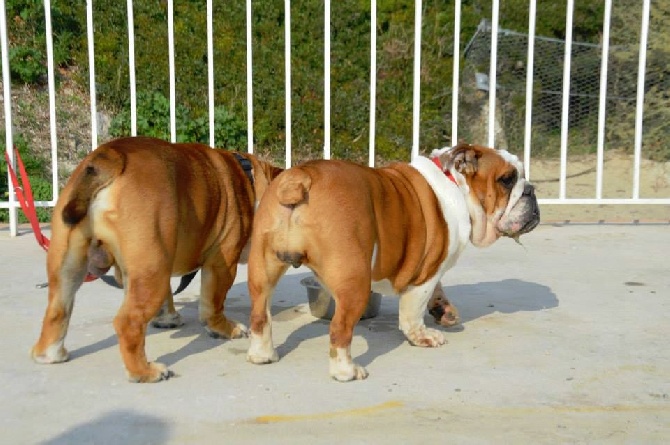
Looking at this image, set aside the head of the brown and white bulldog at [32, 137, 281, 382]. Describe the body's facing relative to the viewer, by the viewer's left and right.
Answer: facing away from the viewer and to the right of the viewer

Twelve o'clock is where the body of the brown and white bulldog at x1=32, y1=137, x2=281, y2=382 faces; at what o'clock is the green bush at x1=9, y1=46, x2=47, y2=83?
The green bush is roughly at 10 o'clock from the brown and white bulldog.

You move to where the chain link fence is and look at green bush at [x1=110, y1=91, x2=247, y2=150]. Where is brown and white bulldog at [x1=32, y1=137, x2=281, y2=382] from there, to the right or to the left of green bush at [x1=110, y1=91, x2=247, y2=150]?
left

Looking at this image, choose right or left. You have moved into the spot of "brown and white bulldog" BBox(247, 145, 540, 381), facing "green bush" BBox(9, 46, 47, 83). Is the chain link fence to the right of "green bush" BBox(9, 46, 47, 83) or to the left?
right

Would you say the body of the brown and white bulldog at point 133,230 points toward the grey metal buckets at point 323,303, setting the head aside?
yes

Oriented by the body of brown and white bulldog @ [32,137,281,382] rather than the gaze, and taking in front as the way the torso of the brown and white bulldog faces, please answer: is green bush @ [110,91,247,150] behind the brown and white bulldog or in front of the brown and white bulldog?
in front

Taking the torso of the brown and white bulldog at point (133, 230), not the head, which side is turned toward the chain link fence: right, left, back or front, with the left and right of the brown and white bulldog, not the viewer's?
front

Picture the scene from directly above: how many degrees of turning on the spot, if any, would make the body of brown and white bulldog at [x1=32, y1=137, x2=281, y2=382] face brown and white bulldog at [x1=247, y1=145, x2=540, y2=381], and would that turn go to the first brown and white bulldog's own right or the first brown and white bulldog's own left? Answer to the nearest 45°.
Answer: approximately 45° to the first brown and white bulldog's own right

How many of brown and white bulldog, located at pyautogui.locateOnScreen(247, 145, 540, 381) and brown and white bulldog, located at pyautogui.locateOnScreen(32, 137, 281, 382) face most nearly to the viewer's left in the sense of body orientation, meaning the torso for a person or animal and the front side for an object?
0

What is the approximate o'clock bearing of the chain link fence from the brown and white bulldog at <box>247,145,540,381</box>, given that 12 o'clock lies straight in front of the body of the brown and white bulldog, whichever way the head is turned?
The chain link fence is roughly at 11 o'clock from the brown and white bulldog.

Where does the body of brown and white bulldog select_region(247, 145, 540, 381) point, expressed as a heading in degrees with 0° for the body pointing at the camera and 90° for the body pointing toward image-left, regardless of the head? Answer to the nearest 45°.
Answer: approximately 225°

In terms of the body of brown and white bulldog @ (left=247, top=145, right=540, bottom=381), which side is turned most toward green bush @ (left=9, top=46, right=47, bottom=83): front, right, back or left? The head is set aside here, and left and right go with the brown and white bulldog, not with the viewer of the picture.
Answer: left
